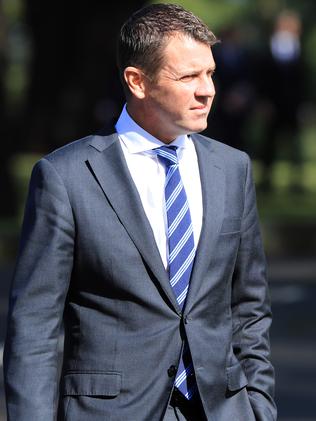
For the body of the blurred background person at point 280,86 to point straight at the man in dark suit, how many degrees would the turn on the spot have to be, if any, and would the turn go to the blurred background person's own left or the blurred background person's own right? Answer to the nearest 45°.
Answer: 0° — they already face them

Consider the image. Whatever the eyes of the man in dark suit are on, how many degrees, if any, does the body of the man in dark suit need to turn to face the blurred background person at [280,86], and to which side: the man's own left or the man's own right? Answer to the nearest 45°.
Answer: approximately 135° to the man's own left

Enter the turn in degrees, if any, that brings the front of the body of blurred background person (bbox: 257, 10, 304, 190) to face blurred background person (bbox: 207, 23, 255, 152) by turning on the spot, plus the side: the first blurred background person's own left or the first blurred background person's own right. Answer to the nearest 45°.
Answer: approximately 45° to the first blurred background person's own right

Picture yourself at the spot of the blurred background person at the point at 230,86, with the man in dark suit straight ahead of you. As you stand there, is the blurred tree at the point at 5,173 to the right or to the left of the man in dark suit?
right

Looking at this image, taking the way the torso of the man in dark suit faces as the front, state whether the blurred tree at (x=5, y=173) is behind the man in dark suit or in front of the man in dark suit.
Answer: behind
